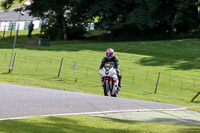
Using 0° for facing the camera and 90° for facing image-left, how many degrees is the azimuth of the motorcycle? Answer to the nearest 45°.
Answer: approximately 0°

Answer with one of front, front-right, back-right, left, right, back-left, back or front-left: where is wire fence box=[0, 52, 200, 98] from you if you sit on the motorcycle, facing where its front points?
back
